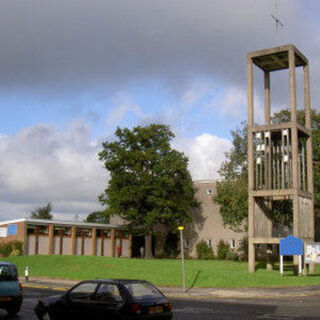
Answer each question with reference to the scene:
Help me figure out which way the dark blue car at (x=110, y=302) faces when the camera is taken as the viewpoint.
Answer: facing away from the viewer and to the left of the viewer

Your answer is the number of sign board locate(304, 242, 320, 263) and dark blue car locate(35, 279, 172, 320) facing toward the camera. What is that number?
1

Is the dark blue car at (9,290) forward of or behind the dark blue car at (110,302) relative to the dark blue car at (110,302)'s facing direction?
forward

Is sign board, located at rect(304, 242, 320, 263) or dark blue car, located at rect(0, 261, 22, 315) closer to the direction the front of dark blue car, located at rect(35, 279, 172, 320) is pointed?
the dark blue car

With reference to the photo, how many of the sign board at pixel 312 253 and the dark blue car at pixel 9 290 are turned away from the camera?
1

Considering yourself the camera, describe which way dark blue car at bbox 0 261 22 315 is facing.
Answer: facing away from the viewer

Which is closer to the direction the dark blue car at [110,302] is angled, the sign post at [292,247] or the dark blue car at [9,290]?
the dark blue car
